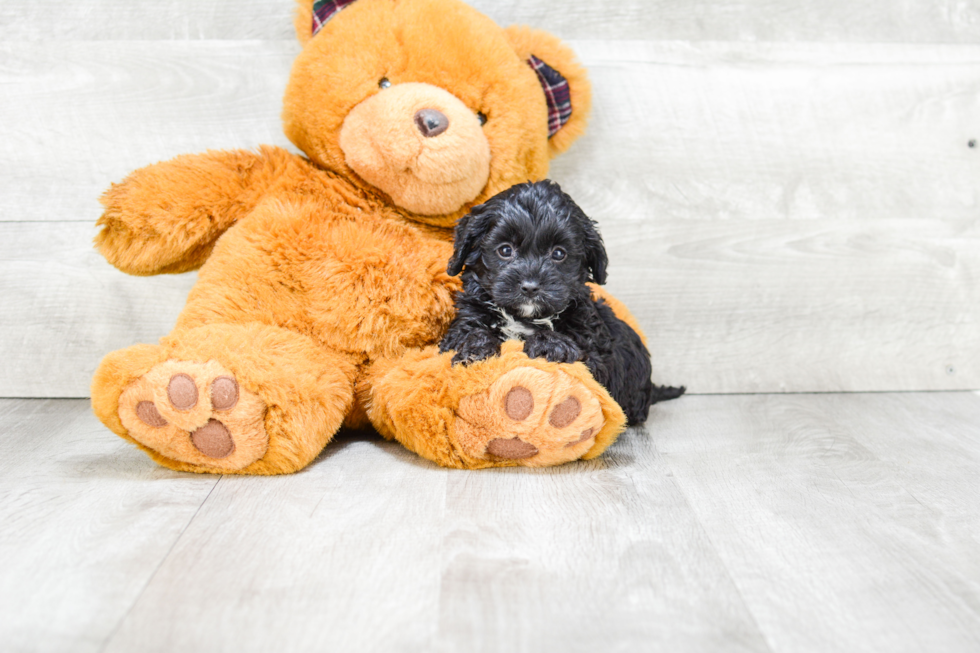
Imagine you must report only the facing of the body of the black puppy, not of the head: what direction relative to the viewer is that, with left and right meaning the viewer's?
facing the viewer and to the left of the viewer

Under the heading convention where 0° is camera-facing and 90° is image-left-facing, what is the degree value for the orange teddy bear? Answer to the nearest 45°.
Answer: approximately 0°
